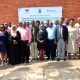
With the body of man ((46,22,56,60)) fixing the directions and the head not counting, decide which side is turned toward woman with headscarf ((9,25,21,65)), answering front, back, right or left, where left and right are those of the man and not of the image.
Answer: right

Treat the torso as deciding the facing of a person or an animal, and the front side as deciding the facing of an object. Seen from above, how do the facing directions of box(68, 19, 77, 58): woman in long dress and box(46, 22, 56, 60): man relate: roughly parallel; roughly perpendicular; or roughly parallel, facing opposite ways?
roughly parallel

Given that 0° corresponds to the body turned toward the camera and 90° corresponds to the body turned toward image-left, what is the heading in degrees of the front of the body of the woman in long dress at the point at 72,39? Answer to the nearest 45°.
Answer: approximately 0°

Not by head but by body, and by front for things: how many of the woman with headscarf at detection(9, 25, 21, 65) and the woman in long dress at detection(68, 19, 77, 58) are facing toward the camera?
2

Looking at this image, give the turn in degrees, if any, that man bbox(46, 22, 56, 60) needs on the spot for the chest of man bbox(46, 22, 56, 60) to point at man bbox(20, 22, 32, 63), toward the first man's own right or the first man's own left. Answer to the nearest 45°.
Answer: approximately 90° to the first man's own right

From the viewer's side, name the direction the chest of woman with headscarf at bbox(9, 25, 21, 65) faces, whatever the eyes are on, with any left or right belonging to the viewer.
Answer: facing the viewer

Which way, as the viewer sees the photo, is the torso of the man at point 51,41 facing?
toward the camera

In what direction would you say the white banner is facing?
toward the camera
